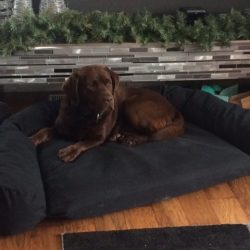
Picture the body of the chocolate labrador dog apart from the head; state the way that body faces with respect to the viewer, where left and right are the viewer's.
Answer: facing the viewer and to the left of the viewer
